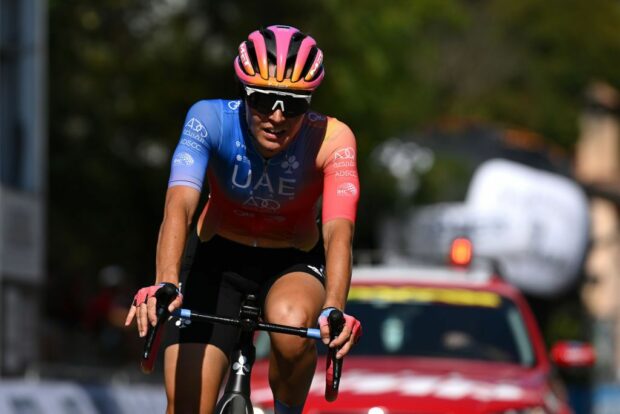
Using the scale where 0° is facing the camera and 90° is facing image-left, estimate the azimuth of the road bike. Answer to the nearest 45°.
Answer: approximately 0°

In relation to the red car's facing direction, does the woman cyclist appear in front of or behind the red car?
in front

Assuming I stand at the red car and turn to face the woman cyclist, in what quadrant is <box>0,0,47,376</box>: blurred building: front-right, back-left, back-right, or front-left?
back-right

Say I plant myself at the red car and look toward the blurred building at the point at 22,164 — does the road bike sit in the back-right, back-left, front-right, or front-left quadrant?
back-left

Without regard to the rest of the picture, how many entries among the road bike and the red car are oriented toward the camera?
2

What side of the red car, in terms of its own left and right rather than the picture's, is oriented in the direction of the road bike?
front
